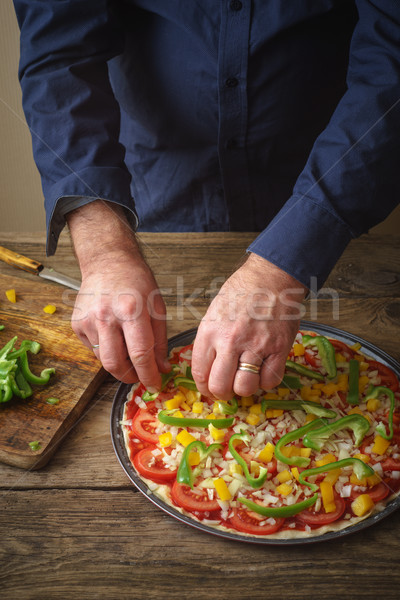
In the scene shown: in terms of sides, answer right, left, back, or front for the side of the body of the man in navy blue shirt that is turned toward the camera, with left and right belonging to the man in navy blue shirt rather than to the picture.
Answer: front

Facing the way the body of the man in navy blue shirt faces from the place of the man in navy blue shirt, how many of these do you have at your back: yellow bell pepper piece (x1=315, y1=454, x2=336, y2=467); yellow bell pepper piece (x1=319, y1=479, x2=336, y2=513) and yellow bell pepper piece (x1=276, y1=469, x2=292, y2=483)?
0

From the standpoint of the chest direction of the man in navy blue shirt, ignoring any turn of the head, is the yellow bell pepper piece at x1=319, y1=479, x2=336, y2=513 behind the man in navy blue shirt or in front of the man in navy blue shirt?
in front

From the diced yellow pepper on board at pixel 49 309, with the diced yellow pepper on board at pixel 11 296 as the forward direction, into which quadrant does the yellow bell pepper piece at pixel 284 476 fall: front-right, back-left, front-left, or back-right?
back-left

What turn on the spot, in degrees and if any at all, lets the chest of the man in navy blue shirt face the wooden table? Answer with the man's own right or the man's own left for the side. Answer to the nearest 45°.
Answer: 0° — they already face it

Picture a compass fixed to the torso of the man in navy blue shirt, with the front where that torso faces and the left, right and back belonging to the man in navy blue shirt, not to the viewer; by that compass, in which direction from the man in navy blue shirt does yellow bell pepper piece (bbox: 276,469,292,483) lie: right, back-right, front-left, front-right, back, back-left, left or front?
front

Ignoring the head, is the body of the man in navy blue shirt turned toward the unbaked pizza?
yes

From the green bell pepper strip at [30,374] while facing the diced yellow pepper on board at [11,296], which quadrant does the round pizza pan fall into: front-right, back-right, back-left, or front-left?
back-right
